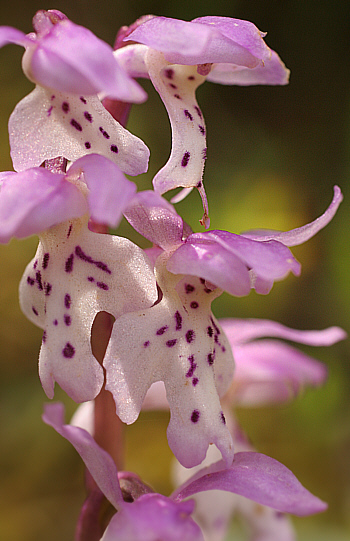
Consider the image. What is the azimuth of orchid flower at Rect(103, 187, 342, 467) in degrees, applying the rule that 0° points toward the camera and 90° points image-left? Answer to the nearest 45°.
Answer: approximately 315°

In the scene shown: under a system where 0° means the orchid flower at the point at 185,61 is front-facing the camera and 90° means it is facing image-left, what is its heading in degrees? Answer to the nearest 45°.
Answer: approximately 315°

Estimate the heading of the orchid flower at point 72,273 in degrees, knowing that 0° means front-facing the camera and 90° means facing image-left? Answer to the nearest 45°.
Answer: approximately 45°
